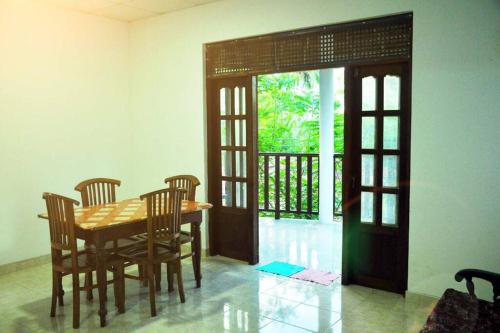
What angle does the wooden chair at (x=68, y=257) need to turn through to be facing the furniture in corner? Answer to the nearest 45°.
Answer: approximately 90° to its right

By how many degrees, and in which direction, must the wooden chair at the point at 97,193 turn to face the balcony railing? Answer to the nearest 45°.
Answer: approximately 90° to its left

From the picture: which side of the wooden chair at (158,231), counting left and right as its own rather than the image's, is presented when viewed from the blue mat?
right

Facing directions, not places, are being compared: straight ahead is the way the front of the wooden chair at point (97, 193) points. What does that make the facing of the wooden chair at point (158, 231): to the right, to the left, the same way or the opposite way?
the opposite way

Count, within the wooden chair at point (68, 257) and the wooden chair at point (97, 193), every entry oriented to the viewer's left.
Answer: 0

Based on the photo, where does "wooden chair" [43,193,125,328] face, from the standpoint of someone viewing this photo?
facing away from the viewer and to the right of the viewer

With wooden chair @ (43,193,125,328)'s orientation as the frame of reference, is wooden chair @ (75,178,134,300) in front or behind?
in front

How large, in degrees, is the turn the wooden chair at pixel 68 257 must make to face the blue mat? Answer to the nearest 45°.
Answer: approximately 45° to its right

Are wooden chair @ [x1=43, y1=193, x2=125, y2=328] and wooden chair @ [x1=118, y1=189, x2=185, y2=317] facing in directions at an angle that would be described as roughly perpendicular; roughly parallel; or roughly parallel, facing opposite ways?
roughly perpendicular

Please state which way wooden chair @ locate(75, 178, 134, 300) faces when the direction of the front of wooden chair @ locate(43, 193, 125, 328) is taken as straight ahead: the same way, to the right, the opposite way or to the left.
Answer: to the right

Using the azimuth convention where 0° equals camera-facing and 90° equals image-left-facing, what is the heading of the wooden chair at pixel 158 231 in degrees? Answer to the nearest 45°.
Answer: approximately 135°
